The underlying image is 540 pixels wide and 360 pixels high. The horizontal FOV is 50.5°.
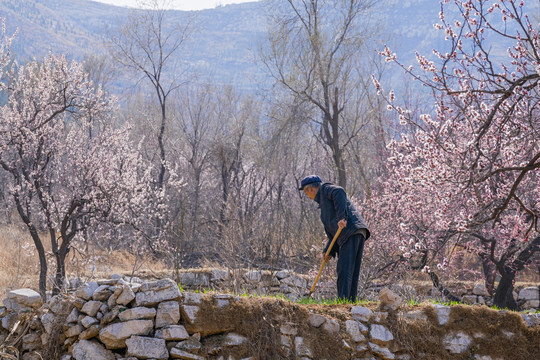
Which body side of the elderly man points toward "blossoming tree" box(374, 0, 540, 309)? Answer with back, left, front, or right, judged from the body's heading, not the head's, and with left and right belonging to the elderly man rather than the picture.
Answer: back

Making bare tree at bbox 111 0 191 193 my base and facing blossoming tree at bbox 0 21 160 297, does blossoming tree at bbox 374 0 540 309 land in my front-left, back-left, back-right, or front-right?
front-left

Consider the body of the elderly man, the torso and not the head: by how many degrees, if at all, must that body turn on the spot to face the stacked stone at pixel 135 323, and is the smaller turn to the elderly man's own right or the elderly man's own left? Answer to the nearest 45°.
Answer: approximately 45° to the elderly man's own left

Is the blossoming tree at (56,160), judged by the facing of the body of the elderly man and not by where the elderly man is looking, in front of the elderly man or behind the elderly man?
in front

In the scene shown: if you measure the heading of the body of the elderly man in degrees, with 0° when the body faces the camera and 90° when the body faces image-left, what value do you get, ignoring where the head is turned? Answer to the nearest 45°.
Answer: approximately 90°

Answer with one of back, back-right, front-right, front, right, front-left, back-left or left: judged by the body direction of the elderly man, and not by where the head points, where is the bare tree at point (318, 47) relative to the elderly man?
right

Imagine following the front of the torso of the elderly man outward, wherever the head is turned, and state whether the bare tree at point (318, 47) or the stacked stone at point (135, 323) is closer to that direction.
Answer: the stacked stone

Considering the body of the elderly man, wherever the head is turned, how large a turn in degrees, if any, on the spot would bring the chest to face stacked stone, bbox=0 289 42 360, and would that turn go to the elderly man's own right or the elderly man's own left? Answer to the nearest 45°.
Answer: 0° — they already face it

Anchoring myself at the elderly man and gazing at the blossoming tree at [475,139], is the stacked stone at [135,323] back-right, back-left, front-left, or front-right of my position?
back-right
